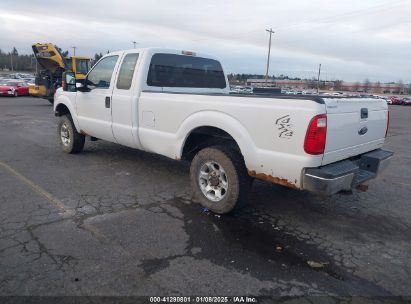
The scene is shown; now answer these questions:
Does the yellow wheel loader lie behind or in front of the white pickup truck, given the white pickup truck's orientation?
in front

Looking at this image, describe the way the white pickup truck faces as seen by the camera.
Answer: facing away from the viewer and to the left of the viewer

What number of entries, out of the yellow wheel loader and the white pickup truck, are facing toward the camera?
0

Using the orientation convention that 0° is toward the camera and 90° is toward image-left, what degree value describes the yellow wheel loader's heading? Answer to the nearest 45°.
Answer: approximately 90°

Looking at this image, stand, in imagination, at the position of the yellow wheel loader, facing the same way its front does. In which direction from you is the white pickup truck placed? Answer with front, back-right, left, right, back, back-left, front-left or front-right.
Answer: left

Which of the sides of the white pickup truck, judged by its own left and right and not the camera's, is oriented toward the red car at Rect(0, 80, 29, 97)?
front
